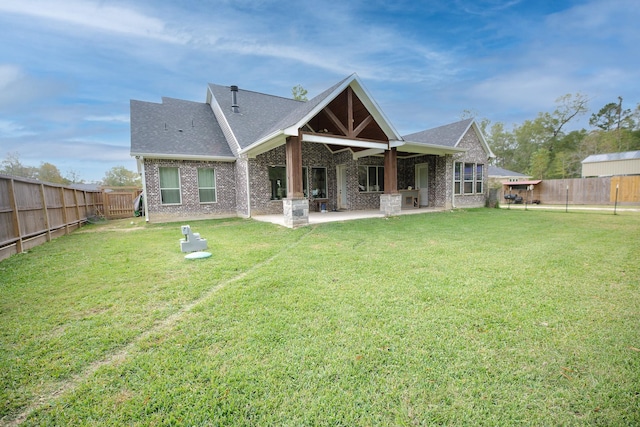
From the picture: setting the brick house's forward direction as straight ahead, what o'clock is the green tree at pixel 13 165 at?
The green tree is roughly at 10 o'clock from the brick house.

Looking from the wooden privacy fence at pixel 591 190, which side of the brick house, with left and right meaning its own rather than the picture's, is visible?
right

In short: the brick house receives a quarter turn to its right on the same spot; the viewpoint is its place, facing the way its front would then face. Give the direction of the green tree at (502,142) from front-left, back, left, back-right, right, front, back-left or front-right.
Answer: front-left

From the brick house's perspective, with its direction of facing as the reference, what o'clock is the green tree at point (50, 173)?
The green tree is roughly at 10 o'clock from the brick house.

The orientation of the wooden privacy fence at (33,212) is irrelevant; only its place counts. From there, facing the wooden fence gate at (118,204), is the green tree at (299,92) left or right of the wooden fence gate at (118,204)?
right

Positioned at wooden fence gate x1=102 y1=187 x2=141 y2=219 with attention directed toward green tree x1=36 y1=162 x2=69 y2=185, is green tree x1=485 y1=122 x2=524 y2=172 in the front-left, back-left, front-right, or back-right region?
back-right

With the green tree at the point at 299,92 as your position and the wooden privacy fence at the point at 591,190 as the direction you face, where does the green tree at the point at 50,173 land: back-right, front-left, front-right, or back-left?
back-right

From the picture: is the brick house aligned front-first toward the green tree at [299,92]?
yes

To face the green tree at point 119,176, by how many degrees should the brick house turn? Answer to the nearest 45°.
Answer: approximately 45° to its left

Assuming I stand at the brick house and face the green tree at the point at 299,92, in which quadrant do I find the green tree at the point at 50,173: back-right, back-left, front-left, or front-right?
front-left

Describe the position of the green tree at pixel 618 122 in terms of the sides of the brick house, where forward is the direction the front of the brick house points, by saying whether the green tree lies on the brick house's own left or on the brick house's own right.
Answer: on the brick house's own right

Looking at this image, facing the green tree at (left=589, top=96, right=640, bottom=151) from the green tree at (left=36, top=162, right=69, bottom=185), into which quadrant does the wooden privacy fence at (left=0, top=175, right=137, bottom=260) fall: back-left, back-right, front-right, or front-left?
front-right

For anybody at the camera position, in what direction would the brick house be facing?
facing away from the viewer

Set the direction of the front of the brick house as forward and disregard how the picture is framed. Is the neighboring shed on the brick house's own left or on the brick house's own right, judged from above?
on the brick house's own right
